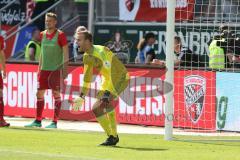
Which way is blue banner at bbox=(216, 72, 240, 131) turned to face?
toward the camera

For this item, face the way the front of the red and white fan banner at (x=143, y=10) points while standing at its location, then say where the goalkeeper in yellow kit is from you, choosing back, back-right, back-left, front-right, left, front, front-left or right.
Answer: front

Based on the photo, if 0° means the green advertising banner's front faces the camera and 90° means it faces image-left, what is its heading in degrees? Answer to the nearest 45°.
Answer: approximately 0°

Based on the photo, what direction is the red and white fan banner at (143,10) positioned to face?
toward the camera

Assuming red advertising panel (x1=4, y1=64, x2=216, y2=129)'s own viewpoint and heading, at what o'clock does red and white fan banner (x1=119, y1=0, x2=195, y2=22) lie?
red and white fan banner (x1=119, y1=0, x2=195, y2=22) is roughly at 6 o'clock from red advertising panel (x1=4, y1=64, x2=216, y2=129).

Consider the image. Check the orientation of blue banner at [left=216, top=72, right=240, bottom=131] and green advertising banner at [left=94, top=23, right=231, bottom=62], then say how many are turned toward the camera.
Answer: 2

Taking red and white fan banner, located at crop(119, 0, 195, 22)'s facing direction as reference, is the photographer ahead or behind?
ahead

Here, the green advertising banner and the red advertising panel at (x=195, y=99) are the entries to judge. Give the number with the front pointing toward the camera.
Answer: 2

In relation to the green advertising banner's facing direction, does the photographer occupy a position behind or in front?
in front

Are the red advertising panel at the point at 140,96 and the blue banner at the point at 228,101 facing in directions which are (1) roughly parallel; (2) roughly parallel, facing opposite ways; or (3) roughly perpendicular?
roughly parallel

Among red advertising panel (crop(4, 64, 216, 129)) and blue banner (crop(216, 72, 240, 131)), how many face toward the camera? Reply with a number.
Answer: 2
